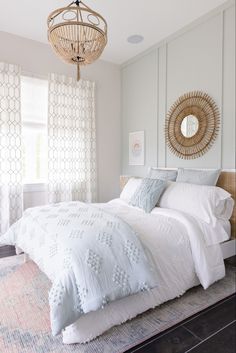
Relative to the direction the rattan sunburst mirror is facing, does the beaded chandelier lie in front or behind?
in front

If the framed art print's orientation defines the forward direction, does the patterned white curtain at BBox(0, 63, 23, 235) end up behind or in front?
in front

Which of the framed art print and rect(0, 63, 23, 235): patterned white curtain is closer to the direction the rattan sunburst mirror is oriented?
the patterned white curtain

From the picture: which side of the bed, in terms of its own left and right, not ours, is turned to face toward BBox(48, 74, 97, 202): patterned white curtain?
right

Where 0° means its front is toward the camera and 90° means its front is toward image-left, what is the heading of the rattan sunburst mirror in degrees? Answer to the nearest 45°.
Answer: approximately 45°

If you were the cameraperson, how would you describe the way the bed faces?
facing the viewer and to the left of the viewer

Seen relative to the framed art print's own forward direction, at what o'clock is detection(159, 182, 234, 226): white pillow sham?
The white pillow sham is roughly at 10 o'clock from the framed art print.

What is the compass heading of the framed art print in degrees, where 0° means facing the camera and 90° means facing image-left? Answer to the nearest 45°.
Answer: approximately 45°

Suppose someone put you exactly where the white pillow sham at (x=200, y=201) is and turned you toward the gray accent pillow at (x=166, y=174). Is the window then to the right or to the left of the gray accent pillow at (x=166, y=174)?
left

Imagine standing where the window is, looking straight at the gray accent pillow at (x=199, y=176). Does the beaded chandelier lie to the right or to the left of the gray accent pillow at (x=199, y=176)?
right
